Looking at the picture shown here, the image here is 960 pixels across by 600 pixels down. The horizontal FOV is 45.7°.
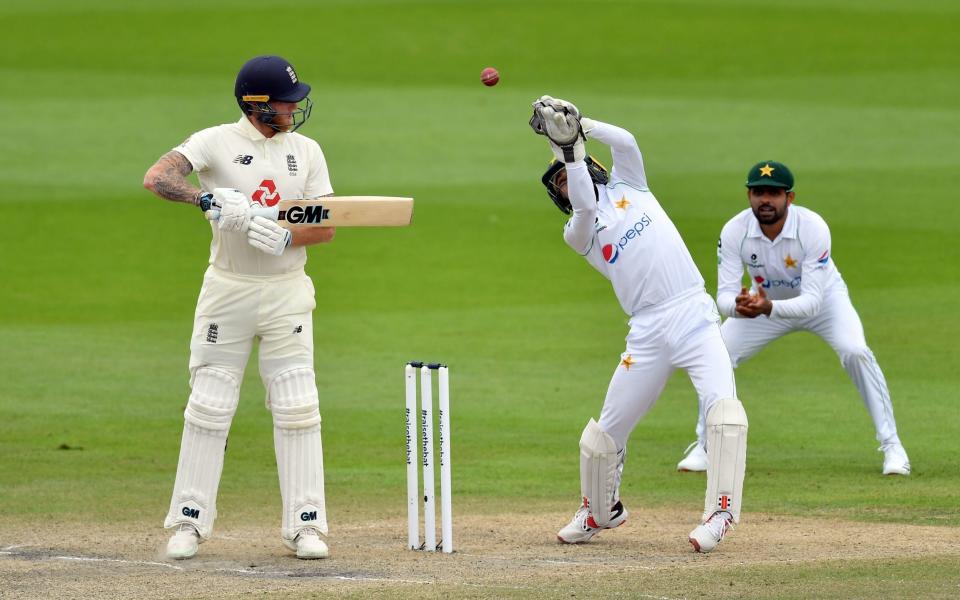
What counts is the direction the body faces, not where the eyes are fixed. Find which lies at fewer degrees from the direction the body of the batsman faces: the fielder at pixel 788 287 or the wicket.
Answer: the wicket

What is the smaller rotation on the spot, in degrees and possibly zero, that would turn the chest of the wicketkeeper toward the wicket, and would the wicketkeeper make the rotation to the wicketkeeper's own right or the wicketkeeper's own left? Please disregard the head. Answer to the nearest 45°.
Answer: approximately 45° to the wicketkeeper's own right

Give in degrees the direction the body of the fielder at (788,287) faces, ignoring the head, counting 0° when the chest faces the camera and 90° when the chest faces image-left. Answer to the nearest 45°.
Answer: approximately 0°

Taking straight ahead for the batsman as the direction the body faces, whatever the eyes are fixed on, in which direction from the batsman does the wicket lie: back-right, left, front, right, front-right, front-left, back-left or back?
left

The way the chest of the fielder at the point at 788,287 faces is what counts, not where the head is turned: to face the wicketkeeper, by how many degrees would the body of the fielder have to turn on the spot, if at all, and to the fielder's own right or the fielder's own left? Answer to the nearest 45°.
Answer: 0° — they already face them

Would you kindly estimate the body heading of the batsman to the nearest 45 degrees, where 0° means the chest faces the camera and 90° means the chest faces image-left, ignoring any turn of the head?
approximately 0°

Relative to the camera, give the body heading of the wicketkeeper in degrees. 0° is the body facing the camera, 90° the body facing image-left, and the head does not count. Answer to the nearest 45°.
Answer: approximately 45°

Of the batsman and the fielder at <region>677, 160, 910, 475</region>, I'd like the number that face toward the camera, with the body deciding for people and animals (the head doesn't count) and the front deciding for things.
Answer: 2

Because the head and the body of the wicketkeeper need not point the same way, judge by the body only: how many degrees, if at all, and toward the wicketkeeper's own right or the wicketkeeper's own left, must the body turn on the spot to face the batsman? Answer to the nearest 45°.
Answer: approximately 45° to the wicketkeeper's own right

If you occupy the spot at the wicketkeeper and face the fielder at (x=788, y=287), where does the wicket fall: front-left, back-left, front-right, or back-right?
back-left
